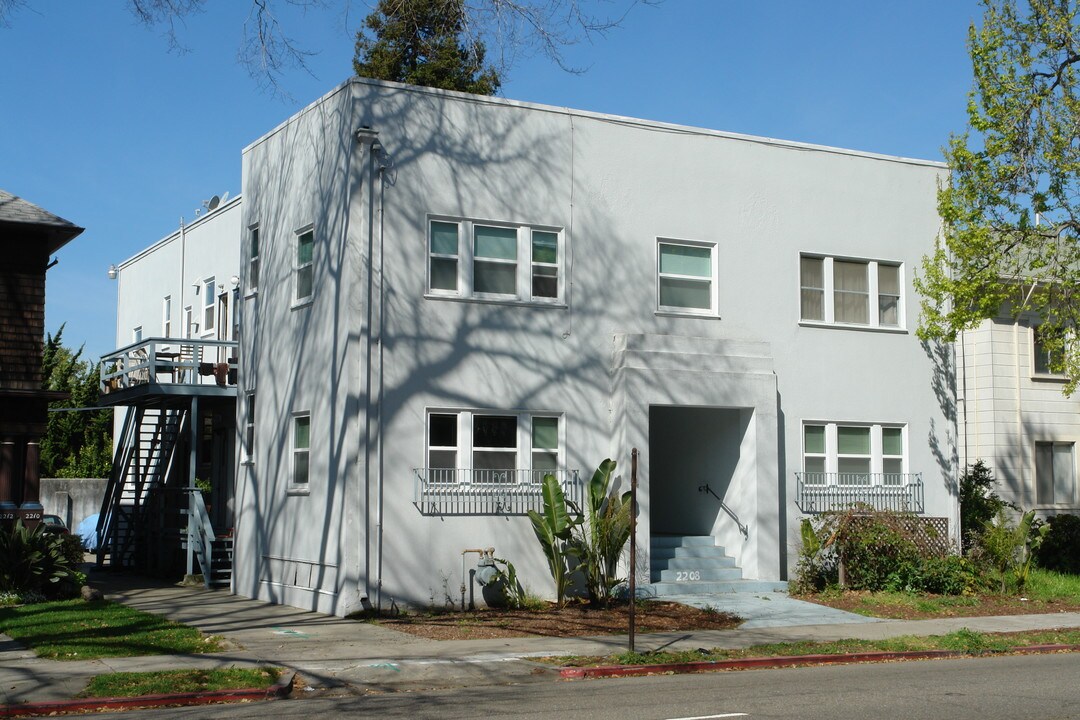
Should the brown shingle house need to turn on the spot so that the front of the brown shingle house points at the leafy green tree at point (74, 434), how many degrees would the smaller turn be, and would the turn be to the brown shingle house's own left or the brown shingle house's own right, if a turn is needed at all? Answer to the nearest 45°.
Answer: approximately 180°

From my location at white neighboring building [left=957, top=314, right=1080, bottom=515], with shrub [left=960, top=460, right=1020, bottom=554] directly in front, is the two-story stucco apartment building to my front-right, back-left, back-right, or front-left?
front-right

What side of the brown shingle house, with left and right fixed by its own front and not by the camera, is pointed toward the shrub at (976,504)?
left

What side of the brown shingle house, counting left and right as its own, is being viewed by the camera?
front

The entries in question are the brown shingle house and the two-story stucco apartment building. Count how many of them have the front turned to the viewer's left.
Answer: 0

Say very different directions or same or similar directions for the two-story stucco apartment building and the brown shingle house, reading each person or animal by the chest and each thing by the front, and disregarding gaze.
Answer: same or similar directions

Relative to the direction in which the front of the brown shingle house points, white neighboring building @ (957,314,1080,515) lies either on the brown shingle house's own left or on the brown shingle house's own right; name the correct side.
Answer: on the brown shingle house's own left

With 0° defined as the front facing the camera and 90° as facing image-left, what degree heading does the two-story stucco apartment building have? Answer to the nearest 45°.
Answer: approximately 315°

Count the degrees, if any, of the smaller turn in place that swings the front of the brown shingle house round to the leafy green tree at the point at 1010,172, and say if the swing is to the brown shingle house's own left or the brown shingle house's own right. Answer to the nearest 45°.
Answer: approximately 45° to the brown shingle house's own left

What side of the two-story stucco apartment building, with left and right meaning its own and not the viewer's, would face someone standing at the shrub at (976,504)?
left

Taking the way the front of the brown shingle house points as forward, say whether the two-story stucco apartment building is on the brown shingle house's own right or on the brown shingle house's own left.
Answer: on the brown shingle house's own left

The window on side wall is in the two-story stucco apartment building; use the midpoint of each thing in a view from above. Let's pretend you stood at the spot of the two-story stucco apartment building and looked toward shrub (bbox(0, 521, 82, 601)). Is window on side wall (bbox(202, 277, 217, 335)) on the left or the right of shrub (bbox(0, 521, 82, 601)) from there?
right

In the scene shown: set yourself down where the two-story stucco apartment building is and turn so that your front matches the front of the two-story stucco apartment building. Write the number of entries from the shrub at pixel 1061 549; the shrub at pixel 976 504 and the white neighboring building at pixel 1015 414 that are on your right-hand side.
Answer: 0

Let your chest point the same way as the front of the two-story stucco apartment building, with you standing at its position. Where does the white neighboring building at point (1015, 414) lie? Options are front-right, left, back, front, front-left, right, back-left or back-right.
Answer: left
